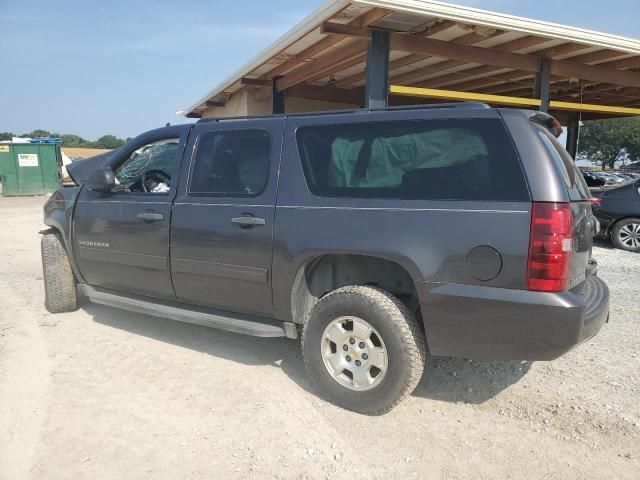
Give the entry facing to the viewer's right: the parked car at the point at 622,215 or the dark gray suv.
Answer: the parked car

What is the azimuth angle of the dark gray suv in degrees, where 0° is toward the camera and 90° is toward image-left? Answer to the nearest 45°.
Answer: approximately 135°

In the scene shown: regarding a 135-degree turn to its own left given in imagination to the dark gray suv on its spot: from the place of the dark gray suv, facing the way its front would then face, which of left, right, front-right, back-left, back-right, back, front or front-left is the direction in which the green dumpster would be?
back-right

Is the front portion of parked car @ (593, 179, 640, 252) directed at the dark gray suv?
no

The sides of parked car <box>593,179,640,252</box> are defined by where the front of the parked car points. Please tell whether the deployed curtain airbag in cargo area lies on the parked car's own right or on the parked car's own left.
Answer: on the parked car's own right

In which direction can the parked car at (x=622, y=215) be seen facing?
to the viewer's right

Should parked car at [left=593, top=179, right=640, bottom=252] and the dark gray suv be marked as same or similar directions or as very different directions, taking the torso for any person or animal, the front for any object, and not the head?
very different directions

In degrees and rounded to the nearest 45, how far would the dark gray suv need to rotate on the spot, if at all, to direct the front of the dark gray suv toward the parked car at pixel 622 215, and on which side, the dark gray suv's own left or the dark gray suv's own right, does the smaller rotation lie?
approximately 90° to the dark gray suv's own right

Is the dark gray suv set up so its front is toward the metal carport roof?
no

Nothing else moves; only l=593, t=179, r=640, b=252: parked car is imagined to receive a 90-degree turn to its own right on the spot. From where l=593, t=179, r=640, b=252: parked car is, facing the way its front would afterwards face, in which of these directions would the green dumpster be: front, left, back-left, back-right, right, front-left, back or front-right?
right

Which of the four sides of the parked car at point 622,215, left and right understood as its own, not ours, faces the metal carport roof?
back
